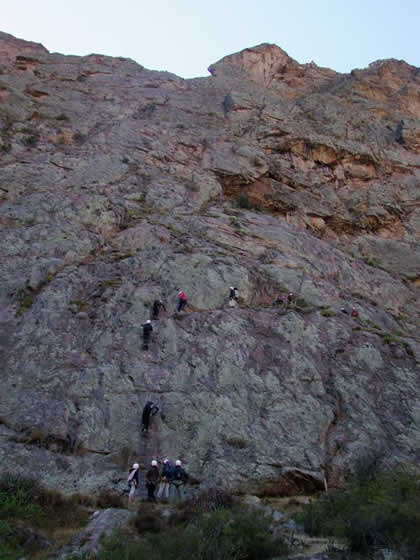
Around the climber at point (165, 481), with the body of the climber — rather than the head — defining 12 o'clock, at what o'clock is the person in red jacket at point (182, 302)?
The person in red jacket is roughly at 12 o'clock from the climber.

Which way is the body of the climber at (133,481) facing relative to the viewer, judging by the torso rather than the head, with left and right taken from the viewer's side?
facing to the right of the viewer

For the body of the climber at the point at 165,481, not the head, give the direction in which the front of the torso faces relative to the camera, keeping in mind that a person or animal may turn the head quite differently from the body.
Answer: away from the camera

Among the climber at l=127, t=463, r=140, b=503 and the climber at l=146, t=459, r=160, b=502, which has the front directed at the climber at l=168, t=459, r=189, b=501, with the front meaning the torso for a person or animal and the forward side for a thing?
the climber at l=127, t=463, r=140, b=503

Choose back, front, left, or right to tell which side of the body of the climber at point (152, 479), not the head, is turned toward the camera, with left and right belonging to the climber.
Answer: back

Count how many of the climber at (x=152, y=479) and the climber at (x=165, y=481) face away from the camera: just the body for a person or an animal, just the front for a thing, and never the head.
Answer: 2

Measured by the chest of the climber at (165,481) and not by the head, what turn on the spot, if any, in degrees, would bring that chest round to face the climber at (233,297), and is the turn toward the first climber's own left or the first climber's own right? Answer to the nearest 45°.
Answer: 0° — they already face them

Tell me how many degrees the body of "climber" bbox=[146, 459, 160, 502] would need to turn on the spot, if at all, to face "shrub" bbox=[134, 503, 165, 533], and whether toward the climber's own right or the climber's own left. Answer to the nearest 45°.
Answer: approximately 180°

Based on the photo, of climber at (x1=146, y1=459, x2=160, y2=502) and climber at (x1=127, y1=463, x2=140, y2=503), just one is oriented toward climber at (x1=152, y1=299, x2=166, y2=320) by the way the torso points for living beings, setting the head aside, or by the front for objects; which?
climber at (x1=146, y1=459, x2=160, y2=502)
